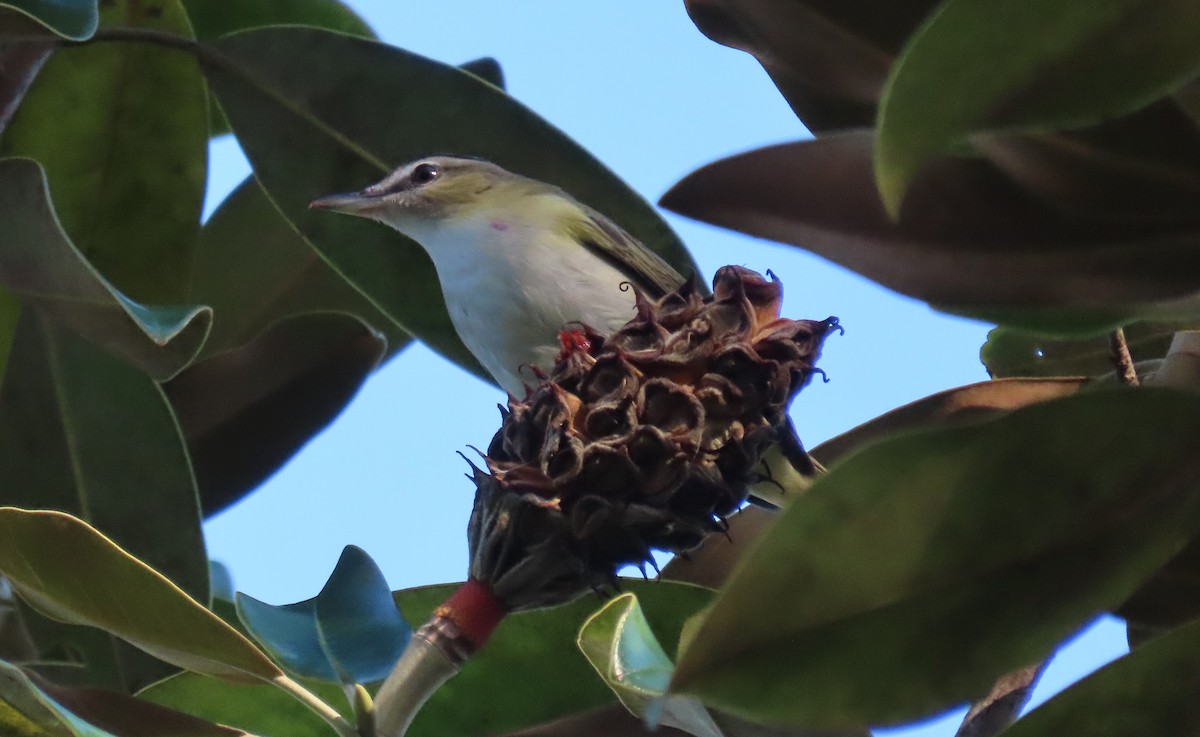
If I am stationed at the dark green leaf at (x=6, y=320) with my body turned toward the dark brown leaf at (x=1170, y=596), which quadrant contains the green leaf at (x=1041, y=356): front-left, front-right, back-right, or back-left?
front-left

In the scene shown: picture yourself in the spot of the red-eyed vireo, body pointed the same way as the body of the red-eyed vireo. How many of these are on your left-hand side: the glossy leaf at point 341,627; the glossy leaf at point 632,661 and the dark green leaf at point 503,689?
3

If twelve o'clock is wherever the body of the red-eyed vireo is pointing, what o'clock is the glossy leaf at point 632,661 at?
The glossy leaf is roughly at 9 o'clock from the red-eyed vireo.

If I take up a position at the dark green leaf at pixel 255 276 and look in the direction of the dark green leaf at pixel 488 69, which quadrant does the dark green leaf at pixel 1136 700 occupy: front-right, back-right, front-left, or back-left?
front-right

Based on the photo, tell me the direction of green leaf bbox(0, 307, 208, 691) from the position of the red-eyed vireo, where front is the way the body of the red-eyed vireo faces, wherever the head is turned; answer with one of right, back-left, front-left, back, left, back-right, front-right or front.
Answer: front-left

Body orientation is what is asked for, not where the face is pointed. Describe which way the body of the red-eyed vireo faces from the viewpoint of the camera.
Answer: to the viewer's left

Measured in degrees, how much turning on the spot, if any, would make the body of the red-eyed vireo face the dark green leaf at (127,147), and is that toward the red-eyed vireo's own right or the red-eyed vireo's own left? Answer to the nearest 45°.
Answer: approximately 45° to the red-eyed vireo's own left

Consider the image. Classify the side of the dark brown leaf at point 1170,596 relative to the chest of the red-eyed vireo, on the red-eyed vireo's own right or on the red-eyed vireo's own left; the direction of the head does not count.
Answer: on the red-eyed vireo's own left

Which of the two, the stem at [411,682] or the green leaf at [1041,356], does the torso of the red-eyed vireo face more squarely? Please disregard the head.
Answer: the stem
